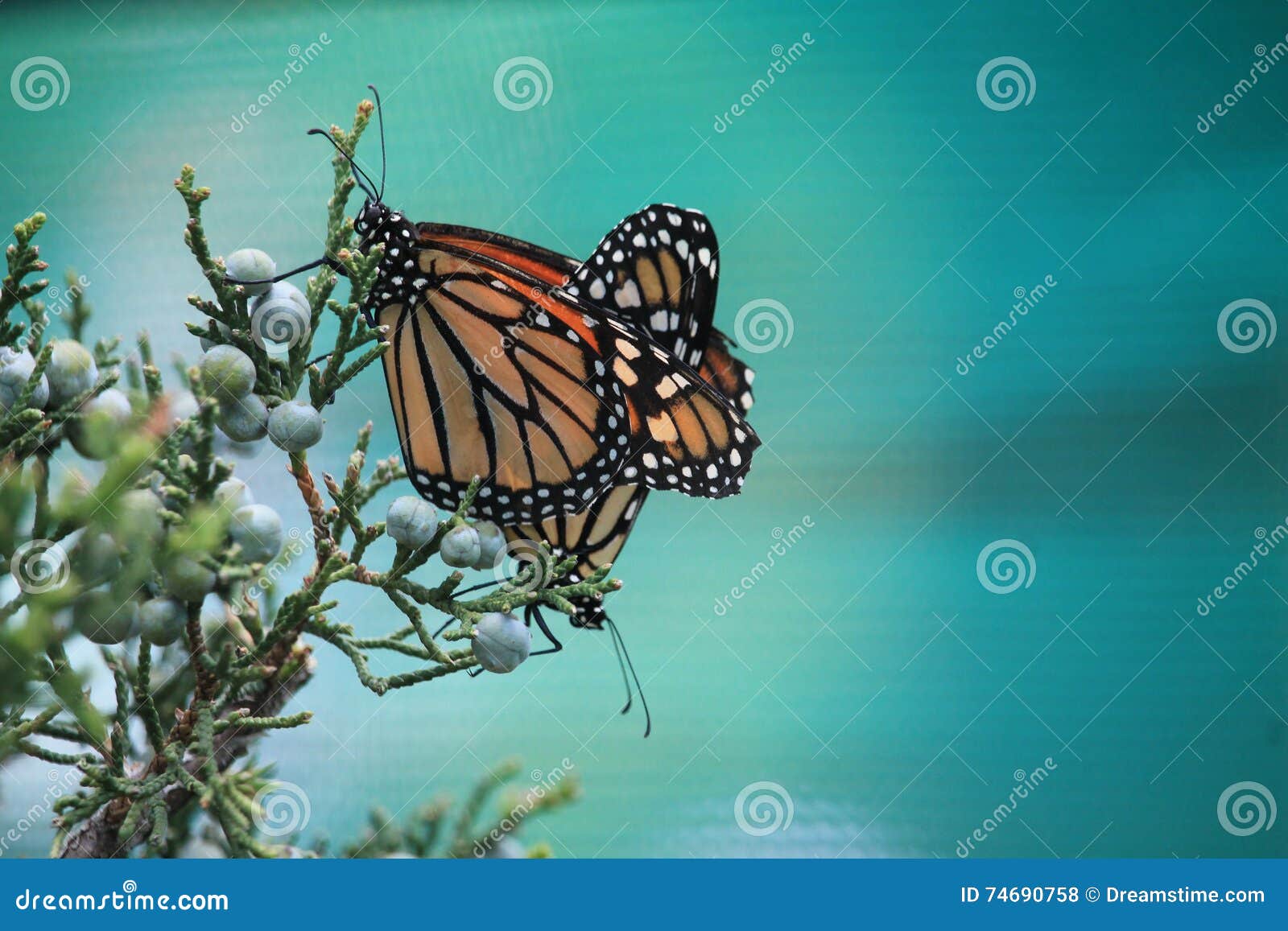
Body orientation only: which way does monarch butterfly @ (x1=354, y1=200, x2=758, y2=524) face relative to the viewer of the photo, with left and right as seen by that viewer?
facing to the left of the viewer
